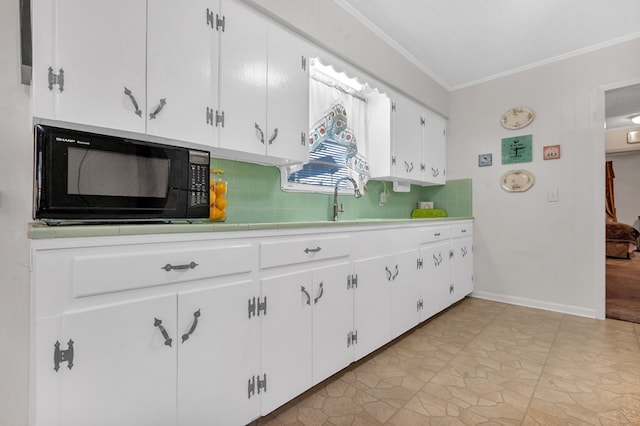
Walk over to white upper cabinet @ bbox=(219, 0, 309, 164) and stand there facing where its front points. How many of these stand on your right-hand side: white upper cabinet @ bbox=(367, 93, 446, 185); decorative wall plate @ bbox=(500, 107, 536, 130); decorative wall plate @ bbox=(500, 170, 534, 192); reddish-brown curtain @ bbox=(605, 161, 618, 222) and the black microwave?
1

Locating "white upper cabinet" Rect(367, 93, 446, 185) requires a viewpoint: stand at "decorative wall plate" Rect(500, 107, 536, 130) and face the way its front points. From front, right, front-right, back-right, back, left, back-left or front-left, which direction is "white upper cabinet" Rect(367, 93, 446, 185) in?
front-right

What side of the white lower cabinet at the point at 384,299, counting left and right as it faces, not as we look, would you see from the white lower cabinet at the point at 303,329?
right

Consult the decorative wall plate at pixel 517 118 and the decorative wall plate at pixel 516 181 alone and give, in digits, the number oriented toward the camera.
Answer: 2

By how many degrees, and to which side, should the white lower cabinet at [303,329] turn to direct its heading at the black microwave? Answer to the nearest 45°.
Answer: approximately 90° to its right

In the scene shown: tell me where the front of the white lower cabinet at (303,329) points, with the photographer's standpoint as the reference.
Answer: facing the viewer and to the right of the viewer

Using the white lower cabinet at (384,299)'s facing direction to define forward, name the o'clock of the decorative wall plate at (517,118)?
The decorative wall plate is roughly at 9 o'clock from the white lower cabinet.

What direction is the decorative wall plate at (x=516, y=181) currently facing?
toward the camera

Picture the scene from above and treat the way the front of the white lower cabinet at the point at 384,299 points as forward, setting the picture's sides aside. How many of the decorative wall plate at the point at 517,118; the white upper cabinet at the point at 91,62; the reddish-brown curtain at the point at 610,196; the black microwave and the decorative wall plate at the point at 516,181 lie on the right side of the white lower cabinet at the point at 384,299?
2

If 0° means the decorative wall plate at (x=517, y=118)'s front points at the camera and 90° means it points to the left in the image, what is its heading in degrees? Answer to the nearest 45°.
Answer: approximately 0°

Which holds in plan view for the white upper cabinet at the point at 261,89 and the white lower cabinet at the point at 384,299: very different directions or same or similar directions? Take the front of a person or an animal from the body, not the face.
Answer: same or similar directions

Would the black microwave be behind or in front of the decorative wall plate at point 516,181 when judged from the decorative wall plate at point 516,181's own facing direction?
in front
